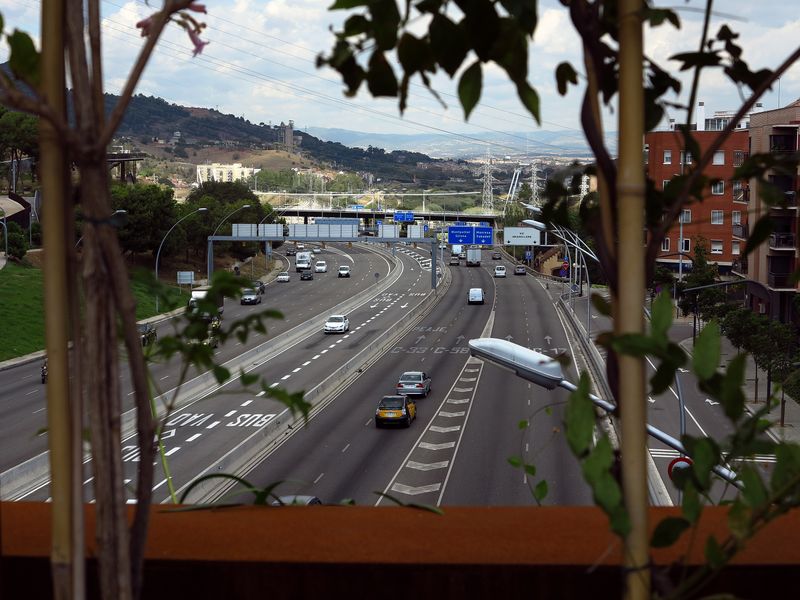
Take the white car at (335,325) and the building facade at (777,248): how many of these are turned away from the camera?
0

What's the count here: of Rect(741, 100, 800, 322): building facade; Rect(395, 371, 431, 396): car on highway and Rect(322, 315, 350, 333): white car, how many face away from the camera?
1

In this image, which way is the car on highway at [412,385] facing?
away from the camera

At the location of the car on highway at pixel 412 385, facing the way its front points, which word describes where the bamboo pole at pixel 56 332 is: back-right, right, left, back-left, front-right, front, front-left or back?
back

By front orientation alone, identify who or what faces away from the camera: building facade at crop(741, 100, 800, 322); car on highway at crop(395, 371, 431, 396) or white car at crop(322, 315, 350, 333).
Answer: the car on highway

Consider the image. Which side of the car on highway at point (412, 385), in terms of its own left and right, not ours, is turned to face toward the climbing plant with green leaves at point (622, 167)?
back

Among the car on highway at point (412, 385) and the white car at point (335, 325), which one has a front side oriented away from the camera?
the car on highway

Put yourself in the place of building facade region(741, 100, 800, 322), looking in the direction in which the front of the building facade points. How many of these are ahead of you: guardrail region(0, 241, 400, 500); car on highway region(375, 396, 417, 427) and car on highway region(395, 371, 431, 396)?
3

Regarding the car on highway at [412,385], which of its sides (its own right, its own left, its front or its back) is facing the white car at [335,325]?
front

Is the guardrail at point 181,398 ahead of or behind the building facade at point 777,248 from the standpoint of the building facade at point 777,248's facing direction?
ahead

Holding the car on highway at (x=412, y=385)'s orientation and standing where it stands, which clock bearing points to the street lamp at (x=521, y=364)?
The street lamp is roughly at 6 o'clock from the car on highway.

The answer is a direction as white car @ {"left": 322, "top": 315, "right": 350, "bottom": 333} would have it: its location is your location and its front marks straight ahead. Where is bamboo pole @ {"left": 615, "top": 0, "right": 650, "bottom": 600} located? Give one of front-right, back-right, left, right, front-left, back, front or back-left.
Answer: front-left

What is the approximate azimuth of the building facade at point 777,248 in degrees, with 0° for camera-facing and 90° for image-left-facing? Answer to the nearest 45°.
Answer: approximately 45°

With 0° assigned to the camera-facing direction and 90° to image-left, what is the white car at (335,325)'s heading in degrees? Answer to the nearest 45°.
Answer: approximately 45°
